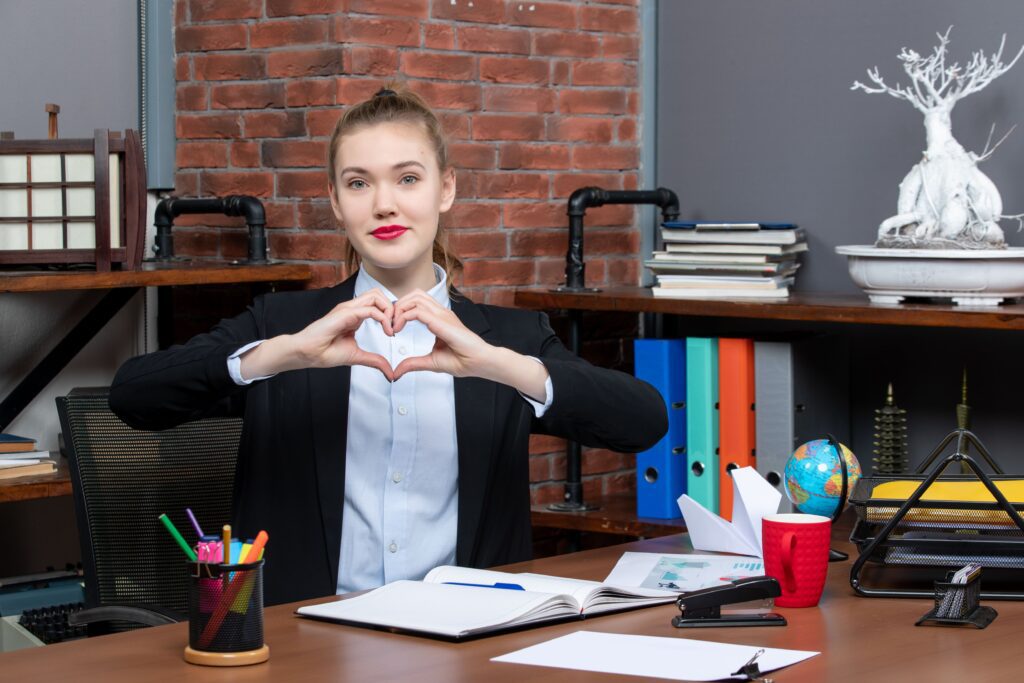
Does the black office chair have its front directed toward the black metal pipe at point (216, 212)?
no

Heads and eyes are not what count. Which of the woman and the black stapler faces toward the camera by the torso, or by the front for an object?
the woman

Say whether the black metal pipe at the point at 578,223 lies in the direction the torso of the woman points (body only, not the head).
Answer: no

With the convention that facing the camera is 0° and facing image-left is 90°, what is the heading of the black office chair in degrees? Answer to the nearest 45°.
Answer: approximately 315°

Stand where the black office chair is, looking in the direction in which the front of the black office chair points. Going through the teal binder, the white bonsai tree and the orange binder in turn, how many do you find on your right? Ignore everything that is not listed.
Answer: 0

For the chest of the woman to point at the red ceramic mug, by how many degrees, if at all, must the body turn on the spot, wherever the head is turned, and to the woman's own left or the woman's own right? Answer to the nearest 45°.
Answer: approximately 45° to the woman's own left

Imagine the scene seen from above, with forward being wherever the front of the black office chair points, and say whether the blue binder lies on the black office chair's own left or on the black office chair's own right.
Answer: on the black office chair's own left

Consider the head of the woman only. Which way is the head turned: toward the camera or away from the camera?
toward the camera

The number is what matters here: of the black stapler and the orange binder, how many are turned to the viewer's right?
1

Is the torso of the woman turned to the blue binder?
no

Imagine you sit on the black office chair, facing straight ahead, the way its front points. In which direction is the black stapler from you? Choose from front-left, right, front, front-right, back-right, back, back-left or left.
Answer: front

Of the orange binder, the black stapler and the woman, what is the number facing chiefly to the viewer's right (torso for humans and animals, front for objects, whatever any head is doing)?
1

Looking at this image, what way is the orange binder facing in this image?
toward the camera

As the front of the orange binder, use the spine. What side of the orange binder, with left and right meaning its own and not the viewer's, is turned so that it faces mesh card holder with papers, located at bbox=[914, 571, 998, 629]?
front
